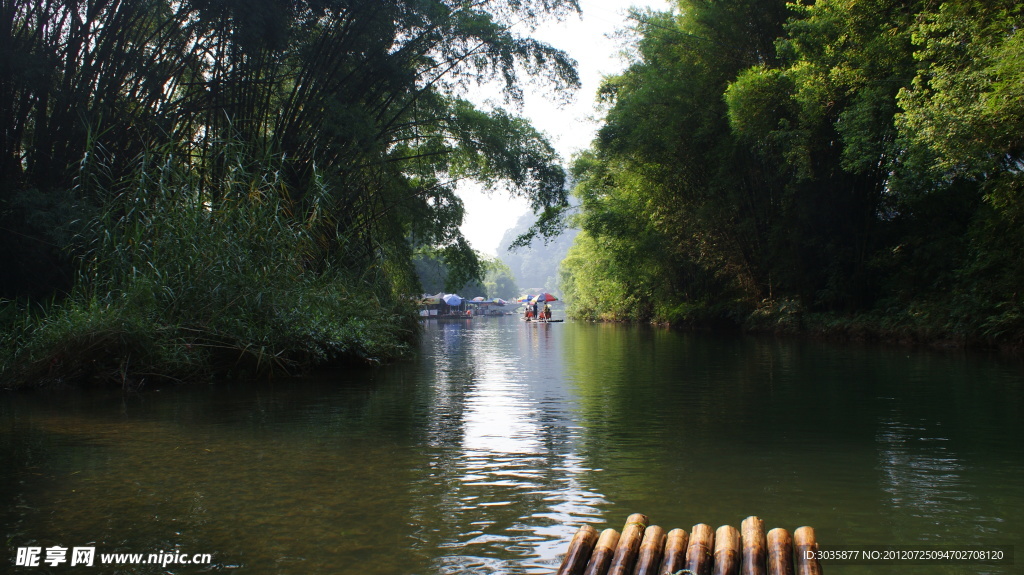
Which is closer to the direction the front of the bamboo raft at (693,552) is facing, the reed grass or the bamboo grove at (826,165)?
the bamboo grove

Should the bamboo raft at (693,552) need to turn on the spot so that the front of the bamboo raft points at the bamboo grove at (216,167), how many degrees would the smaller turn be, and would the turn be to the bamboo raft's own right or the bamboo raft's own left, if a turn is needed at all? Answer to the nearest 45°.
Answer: approximately 45° to the bamboo raft's own left

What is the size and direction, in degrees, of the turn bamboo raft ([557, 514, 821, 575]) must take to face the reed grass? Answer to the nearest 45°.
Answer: approximately 45° to its left

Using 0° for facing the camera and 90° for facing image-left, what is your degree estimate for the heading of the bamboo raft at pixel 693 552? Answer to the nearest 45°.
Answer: approximately 180°

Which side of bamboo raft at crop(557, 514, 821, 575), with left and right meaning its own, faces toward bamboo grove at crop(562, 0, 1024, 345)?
front
